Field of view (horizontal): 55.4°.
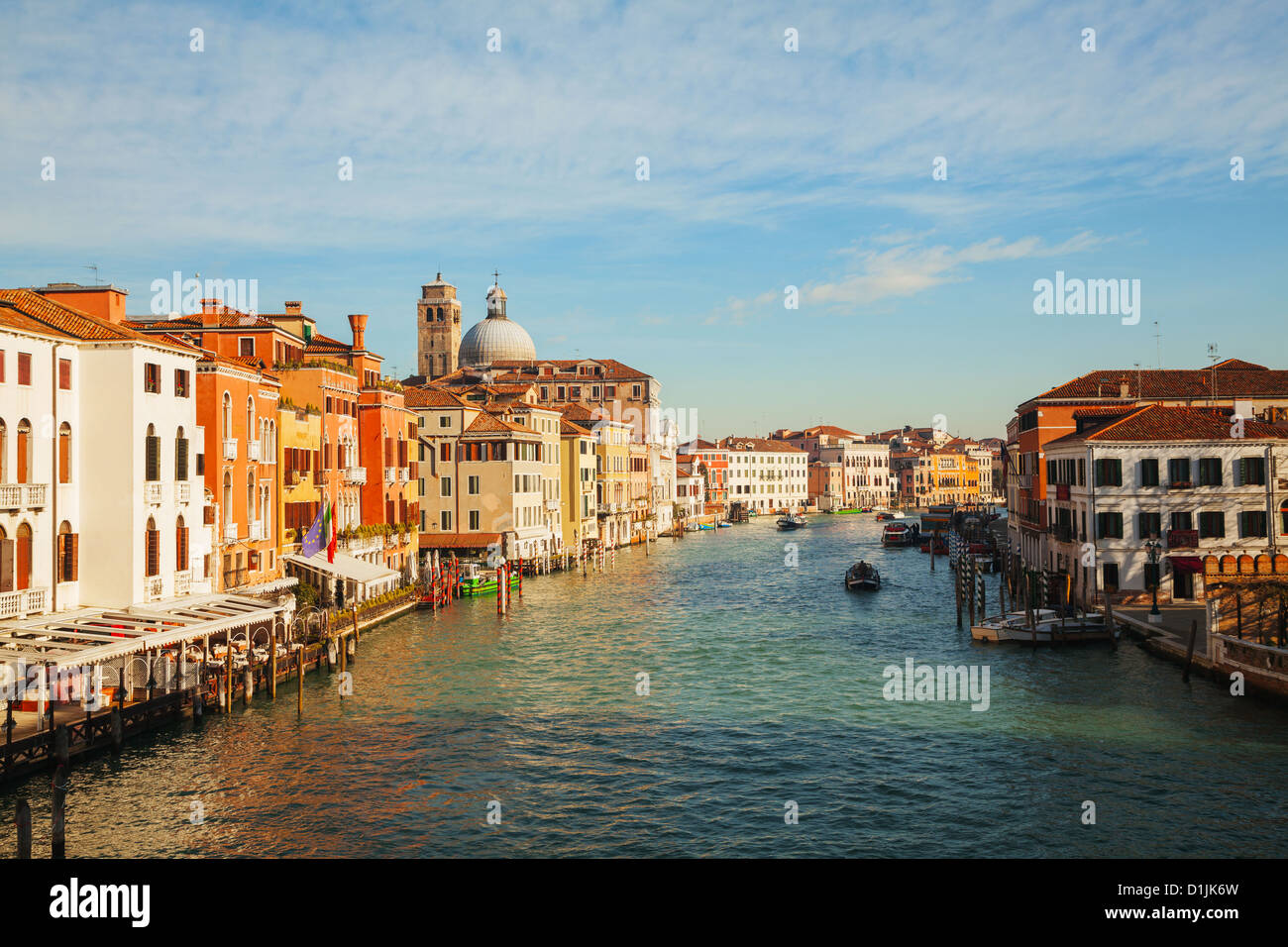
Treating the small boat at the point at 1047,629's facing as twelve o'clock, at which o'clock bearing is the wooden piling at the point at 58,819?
The wooden piling is roughly at 10 o'clock from the small boat.

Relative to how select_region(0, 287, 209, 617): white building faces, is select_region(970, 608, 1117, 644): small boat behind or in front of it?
in front

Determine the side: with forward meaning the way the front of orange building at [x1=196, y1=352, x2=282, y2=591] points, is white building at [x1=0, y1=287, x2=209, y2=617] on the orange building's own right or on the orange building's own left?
on the orange building's own right

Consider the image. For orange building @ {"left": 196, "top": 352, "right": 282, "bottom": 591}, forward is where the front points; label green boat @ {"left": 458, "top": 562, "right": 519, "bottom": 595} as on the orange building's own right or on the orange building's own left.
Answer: on the orange building's own left

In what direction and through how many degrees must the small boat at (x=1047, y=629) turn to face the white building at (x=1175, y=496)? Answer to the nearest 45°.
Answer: approximately 135° to its right

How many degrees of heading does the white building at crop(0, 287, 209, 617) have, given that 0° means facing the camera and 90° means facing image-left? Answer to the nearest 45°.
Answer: approximately 315°

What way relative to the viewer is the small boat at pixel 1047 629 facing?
to the viewer's left

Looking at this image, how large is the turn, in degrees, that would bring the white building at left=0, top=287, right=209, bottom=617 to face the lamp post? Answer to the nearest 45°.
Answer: approximately 45° to its left

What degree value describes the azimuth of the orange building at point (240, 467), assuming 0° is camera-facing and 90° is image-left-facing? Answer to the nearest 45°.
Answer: approximately 315°

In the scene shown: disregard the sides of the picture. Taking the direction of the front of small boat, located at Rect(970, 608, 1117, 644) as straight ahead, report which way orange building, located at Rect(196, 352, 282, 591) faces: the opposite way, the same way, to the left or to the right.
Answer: the opposite way
